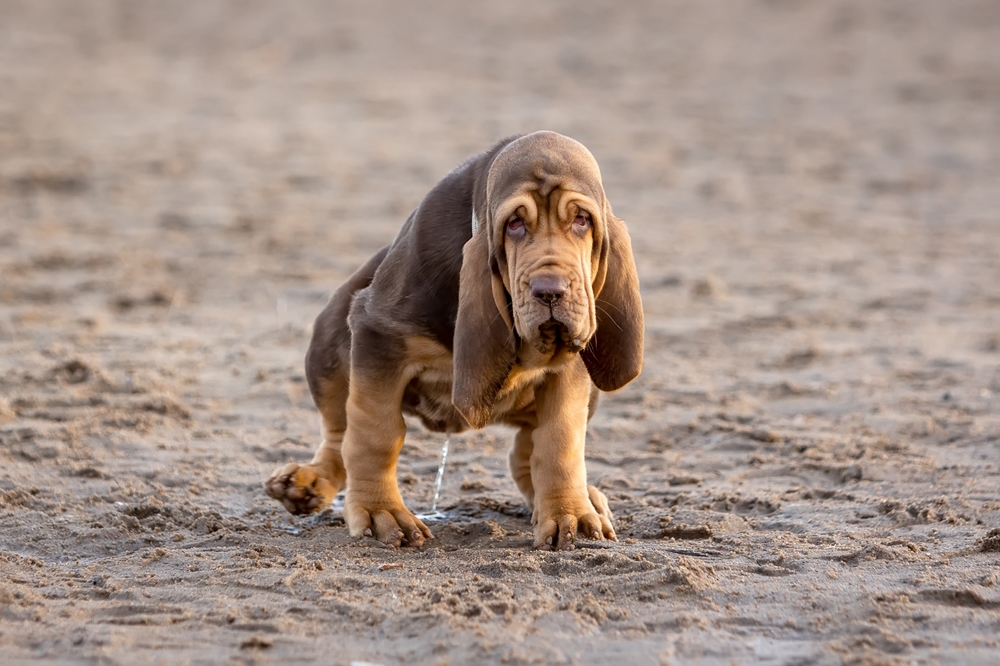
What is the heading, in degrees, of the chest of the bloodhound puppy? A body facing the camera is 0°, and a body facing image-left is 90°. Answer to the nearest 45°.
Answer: approximately 315°
